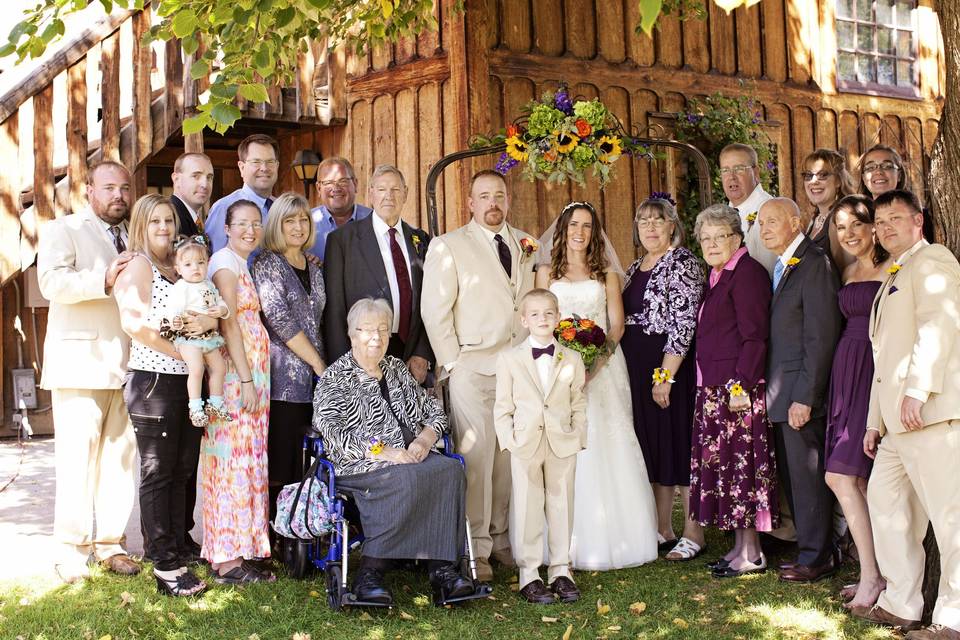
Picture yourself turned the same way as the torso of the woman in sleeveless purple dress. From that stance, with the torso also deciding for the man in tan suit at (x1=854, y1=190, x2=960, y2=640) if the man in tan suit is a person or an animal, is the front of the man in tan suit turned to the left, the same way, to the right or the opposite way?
the same way

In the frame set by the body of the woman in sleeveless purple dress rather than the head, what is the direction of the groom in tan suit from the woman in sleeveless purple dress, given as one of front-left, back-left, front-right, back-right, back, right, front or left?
front-right

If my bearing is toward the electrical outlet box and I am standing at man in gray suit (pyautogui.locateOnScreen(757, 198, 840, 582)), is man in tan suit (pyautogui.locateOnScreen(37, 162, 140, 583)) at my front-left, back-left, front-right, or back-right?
front-left

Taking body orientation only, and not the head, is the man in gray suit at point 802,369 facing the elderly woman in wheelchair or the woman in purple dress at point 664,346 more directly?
the elderly woman in wheelchair

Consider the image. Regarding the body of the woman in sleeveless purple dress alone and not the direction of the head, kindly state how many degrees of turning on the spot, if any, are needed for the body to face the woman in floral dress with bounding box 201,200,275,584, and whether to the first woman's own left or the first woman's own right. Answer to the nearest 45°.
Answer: approximately 45° to the first woman's own right

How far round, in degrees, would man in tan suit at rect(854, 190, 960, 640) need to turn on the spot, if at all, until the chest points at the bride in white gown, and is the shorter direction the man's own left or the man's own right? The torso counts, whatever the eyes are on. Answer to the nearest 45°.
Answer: approximately 90° to the man's own right

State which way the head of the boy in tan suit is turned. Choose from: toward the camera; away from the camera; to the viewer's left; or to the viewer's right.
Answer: toward the camera

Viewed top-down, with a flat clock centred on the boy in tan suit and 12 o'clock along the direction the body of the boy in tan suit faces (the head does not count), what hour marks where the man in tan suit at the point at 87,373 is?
The man in tan suit is roughly at 3 o'clock from the boy in tan suit.

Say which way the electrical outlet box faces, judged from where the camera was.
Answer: facing the viewer

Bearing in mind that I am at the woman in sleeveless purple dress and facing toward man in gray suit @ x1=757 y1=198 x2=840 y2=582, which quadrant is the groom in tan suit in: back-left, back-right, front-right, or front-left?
front-left

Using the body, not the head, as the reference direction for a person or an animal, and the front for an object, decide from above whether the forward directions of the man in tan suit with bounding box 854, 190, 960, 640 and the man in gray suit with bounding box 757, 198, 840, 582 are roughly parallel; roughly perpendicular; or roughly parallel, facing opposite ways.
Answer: roughly parallel

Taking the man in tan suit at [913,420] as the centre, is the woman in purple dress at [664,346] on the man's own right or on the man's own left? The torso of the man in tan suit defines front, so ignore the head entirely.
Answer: on the man's own right

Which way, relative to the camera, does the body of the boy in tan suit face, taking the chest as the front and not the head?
toward the camera

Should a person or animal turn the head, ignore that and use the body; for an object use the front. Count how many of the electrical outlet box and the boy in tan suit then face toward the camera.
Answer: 2

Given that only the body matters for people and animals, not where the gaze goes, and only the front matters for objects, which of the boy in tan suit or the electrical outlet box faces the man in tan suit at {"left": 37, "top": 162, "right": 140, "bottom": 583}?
the electrical outlet box
